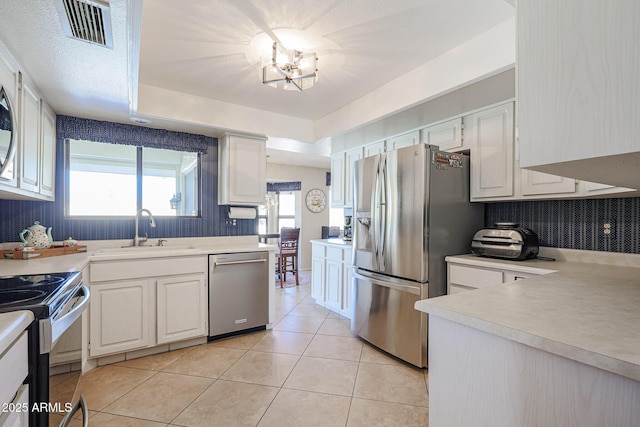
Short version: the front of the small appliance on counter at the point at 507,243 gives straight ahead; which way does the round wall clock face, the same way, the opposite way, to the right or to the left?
to the left

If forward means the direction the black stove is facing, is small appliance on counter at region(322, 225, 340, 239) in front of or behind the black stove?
in front

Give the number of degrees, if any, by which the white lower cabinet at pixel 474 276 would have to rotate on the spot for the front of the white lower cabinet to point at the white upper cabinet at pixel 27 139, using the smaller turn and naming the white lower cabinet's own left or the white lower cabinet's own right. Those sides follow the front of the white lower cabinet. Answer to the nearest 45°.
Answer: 0° — it already faces it

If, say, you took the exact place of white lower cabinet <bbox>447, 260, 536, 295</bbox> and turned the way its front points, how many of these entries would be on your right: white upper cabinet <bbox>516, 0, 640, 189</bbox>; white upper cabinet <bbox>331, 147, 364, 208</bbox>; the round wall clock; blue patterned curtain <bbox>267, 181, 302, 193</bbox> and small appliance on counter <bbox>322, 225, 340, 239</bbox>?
4

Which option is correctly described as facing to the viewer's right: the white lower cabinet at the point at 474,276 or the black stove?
the black stove

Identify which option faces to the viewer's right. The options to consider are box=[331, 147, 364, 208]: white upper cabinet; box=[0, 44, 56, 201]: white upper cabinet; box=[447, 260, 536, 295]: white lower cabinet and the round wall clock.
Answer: box=[0, 44, 56, 201]: white upper cabinet

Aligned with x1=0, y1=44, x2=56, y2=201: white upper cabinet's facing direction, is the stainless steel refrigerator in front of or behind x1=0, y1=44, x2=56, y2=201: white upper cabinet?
in front

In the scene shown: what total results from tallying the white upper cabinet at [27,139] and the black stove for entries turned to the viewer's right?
2

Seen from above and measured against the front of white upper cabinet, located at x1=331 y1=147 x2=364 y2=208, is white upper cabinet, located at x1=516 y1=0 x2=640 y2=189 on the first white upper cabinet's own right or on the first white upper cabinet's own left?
on the first white upper cabinet's own left

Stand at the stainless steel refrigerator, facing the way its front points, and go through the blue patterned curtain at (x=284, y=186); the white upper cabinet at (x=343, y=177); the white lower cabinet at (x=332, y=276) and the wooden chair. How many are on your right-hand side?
4

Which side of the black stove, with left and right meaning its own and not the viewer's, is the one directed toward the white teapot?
left

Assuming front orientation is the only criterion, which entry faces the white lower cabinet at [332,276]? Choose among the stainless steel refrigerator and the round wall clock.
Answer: the round wall clock

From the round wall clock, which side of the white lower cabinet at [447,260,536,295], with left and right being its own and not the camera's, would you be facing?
right
